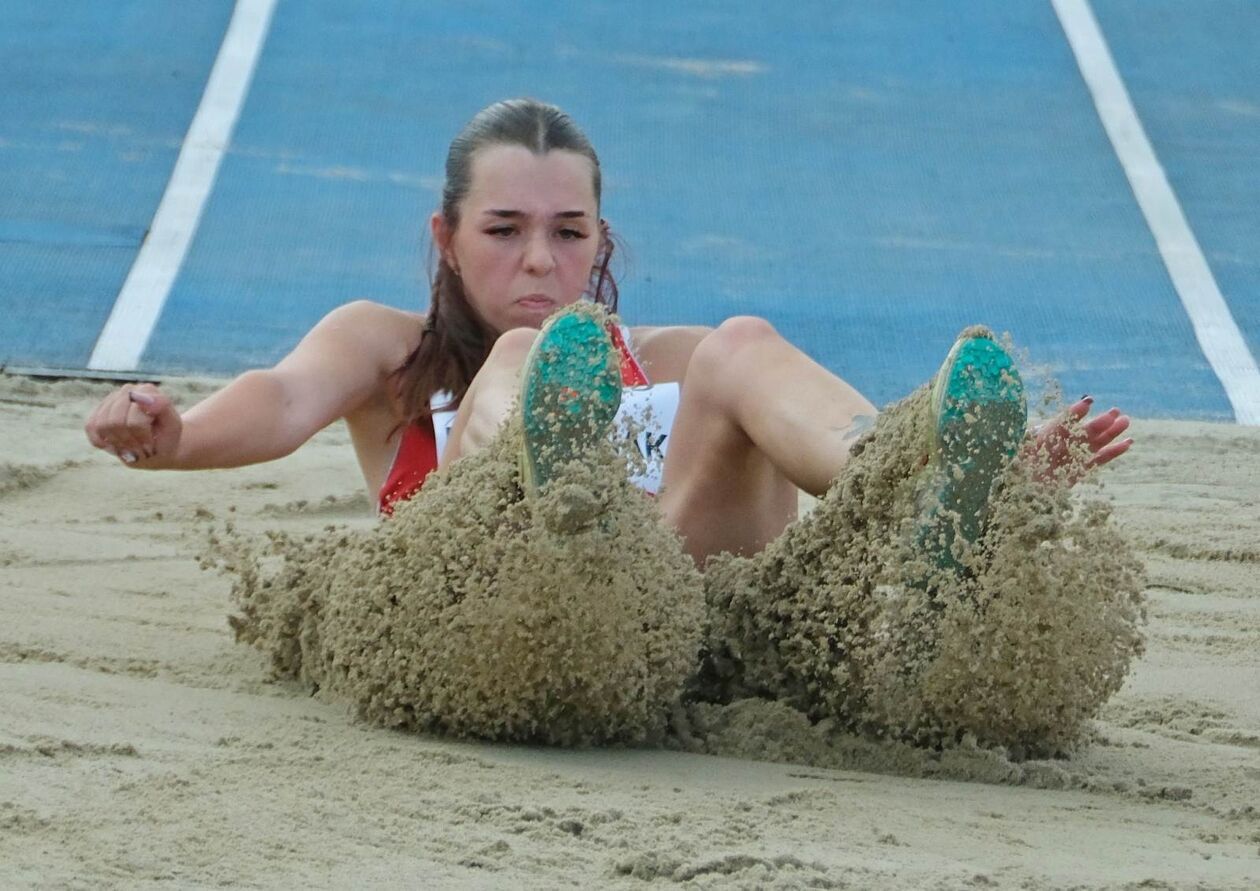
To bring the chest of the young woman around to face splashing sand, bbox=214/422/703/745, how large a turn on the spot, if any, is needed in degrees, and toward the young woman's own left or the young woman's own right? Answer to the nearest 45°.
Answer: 0° — they already face it

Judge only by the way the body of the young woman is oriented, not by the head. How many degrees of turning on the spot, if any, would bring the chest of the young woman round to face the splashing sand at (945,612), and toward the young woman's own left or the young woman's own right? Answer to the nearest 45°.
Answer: approximately 45° to the young woman's own left

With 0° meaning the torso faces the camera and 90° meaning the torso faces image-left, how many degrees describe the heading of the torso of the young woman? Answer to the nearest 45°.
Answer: approximately 0°
